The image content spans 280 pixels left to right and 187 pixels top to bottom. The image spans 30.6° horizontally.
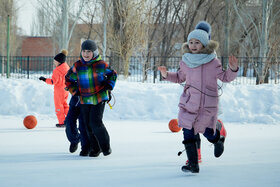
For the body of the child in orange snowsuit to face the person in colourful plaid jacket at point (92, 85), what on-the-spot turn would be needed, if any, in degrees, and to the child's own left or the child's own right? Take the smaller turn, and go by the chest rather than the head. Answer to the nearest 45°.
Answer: approximately 90° to the child's own left

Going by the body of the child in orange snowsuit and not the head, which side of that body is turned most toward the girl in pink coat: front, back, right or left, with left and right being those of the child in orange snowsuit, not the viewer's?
left
